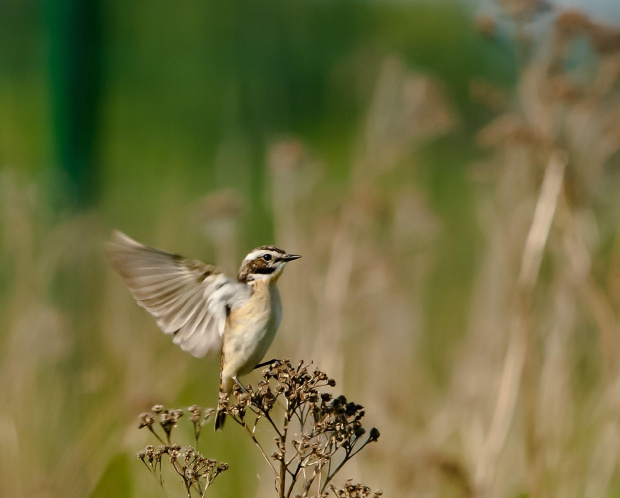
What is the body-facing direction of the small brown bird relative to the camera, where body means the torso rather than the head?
to the viewer's right
